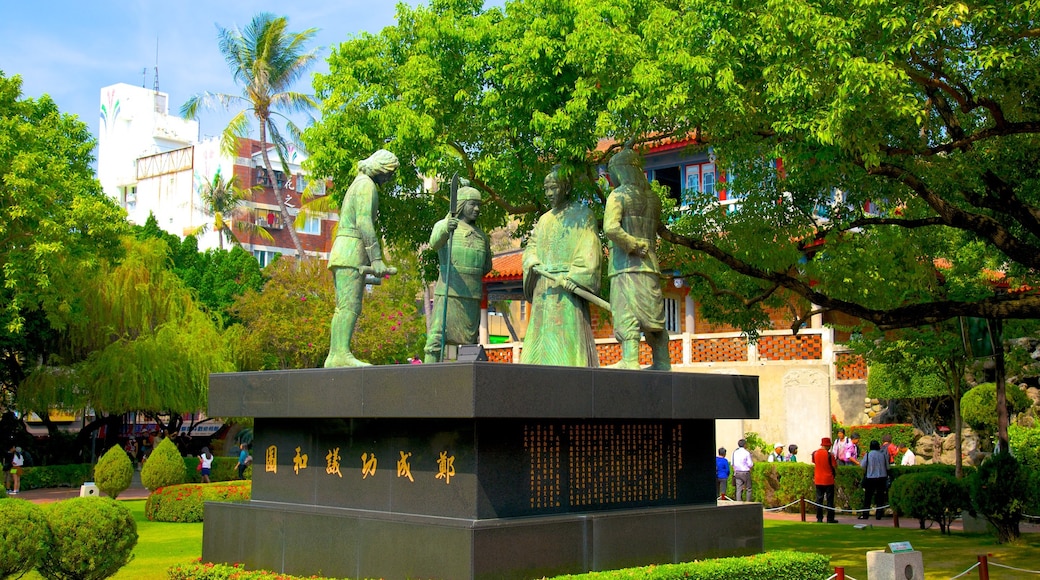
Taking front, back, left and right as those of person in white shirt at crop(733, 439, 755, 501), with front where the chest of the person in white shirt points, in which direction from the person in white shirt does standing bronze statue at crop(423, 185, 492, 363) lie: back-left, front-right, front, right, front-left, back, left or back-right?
back

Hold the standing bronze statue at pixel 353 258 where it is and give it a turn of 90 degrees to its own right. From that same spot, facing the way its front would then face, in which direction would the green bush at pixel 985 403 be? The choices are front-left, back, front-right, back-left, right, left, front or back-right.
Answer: back-left

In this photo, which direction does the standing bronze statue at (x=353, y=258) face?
to the viewer's right

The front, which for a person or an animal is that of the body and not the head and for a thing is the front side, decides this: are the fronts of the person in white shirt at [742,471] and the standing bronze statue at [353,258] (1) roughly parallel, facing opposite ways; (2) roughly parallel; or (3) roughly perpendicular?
roughly perpendicular

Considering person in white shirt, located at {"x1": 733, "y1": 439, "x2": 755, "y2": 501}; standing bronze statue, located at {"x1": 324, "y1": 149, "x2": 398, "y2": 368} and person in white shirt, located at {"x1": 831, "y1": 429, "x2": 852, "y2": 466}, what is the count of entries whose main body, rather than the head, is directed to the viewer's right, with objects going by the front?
1

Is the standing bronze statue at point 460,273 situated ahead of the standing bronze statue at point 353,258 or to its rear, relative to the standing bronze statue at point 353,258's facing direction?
ahead

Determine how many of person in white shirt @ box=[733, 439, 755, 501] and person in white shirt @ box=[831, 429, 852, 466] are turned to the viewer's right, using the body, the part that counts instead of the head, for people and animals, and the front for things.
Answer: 0

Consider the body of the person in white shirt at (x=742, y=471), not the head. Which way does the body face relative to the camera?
away from the camera

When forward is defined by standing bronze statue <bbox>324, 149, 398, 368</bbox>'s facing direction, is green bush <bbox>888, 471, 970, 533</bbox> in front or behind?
in front

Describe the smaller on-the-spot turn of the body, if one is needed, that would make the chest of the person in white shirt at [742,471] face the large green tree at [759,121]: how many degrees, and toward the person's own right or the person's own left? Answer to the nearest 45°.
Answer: approximately 180°

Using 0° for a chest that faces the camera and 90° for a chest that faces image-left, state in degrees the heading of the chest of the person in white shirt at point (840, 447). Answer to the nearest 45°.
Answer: approximately 0°
